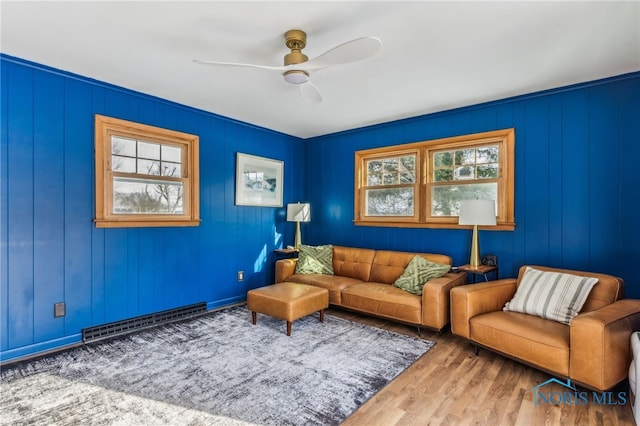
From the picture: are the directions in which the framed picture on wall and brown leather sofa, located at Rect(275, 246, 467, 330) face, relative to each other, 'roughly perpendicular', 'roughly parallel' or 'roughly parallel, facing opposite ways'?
roughly perpendicular

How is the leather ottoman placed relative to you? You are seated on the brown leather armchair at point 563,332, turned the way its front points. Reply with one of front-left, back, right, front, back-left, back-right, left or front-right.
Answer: front-right

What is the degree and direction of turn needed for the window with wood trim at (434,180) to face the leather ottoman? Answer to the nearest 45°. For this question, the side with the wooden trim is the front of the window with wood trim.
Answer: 0° — it already faces it

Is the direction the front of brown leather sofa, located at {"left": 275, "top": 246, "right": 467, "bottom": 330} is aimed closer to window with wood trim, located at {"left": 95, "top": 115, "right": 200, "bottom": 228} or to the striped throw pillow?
the window with wood trim

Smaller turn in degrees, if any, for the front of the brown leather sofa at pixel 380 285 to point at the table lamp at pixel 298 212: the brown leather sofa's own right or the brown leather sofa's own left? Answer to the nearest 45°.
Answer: approximately 90° to the brown leather sofa's own right

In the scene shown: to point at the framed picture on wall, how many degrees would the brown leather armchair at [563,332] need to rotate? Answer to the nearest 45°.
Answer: approximately 45° to its right

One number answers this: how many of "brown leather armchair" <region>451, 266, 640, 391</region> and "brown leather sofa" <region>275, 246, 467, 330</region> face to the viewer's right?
0

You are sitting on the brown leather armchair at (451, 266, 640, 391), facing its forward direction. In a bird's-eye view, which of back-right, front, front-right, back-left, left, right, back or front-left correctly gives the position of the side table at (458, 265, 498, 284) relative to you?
right

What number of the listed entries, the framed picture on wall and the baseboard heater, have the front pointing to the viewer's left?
0

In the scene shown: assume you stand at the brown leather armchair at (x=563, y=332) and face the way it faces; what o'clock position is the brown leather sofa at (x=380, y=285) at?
the brown leather sofa at (x=380, y=285) is roughly at 2 o'clock from the brown leather armchair at (x=563, y=332).

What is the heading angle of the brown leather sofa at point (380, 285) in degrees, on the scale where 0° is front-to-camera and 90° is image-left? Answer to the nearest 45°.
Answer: approximately 45°

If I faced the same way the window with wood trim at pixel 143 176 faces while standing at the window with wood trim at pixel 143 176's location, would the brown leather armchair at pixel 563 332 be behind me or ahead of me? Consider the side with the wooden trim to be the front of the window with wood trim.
ahead

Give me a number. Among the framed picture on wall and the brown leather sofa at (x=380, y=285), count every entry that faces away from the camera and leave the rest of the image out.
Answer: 0
